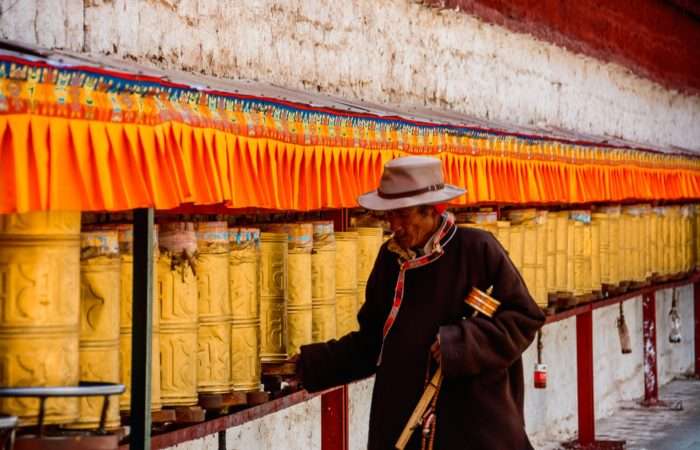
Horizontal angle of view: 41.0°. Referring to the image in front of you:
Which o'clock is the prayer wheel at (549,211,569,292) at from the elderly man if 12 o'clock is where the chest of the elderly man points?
The prayer wheel is roughly at 5 o'clock from the elderly man.

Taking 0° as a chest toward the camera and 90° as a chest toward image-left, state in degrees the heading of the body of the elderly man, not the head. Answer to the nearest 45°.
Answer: approximately 45°

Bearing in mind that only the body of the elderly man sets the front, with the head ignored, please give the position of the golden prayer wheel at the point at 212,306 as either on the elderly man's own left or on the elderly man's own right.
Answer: on the elderly man's own right

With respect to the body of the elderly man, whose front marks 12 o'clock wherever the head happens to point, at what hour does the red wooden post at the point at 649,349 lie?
The red wooden post is roughly at 5 o'clock from the elderly man.

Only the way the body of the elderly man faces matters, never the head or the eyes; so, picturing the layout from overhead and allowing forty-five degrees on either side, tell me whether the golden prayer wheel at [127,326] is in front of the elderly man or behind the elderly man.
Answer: in front

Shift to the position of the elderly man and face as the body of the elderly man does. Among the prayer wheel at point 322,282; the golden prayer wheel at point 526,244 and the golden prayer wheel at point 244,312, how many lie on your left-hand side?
0

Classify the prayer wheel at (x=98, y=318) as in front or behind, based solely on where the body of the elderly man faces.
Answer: in front

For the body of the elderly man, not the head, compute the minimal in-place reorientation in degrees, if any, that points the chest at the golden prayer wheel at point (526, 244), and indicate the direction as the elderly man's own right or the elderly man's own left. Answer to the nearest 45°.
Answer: approximately 135° to the elderly man's own right

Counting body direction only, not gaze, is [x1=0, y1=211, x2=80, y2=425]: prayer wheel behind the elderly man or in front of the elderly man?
in front

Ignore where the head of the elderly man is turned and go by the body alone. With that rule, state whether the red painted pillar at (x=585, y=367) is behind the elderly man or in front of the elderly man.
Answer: behind

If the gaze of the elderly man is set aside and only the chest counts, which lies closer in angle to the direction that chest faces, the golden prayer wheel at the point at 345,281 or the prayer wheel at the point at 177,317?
the prayer wheel

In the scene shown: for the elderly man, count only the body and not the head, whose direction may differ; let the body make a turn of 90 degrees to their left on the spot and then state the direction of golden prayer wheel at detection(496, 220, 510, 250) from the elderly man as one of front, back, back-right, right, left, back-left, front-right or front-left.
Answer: back-left

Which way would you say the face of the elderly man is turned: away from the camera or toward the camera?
toward the camera

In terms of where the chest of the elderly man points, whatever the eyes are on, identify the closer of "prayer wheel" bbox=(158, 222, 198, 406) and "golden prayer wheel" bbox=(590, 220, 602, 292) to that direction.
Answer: the prayer wheel

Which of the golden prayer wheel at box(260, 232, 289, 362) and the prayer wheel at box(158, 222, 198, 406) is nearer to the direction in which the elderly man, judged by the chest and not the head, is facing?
the prayer wheel
